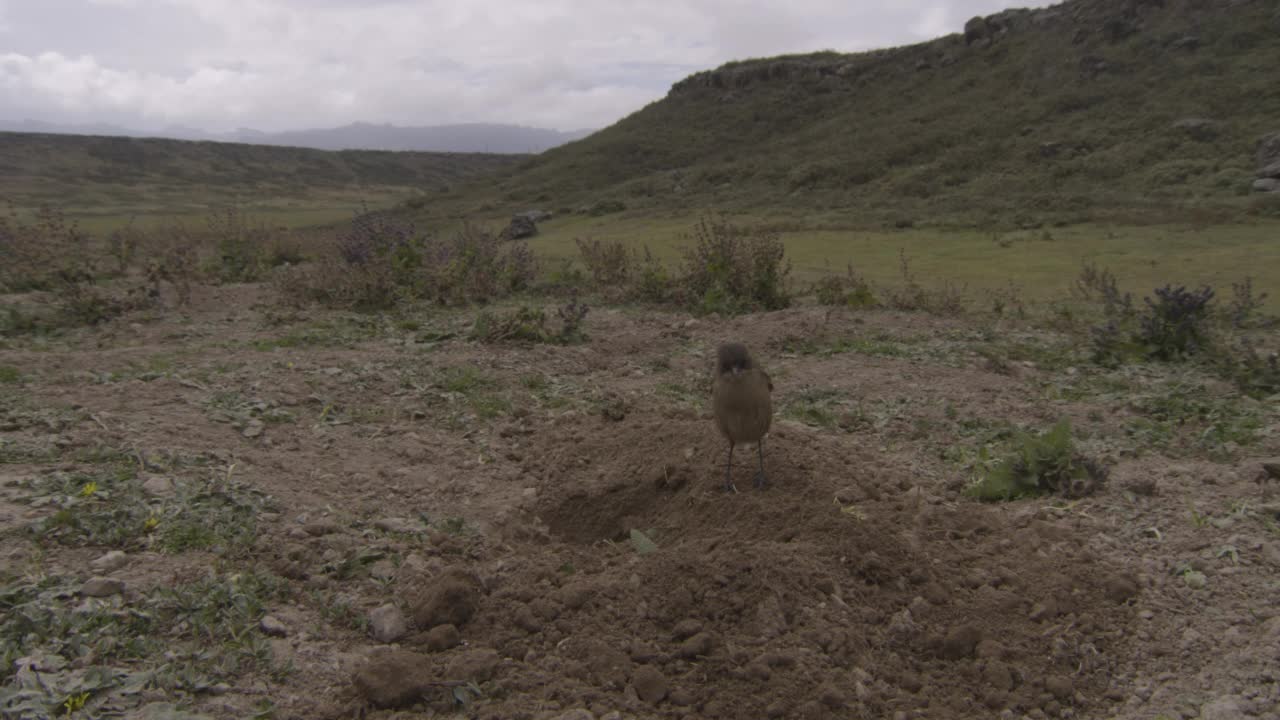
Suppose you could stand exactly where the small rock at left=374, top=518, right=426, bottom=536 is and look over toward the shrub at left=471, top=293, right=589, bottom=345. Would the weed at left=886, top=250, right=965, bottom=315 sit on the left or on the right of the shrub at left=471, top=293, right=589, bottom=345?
right

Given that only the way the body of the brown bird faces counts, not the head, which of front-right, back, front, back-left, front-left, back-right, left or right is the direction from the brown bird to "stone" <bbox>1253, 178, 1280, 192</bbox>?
back-left

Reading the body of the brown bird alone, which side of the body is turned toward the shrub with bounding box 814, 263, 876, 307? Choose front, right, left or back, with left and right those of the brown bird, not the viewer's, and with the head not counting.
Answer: back

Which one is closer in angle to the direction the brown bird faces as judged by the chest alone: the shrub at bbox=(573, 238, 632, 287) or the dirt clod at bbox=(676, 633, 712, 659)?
the dirt clod

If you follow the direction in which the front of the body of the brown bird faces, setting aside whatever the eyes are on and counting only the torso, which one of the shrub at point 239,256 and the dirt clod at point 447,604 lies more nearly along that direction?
the dirt clod

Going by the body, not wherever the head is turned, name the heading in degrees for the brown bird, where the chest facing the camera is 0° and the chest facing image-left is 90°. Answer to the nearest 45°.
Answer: approximately 0°

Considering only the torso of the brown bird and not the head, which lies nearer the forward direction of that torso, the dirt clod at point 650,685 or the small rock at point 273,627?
the dirt clod

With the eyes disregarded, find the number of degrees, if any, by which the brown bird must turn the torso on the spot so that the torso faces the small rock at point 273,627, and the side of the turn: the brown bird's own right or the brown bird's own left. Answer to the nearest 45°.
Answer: approximately 45° to the brown bird's own right

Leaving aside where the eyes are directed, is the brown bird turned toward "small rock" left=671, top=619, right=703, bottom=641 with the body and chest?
yes

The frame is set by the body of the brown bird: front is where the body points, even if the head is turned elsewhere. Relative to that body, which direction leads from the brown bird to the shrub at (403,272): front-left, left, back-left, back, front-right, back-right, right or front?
back-right

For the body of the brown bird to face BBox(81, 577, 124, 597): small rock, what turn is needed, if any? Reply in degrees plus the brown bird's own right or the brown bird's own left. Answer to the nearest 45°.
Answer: approximately 45° to the brown bird's own right

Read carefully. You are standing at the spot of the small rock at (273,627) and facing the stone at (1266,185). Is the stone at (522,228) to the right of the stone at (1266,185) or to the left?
left

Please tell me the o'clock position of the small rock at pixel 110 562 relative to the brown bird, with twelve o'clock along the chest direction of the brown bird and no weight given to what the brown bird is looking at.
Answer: The small rock is roughly at 2 o'clock from the brown bird.

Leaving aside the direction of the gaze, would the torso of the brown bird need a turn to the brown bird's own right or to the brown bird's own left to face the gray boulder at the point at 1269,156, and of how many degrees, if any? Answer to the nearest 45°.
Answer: approximately 135° to the brown bird's own left
